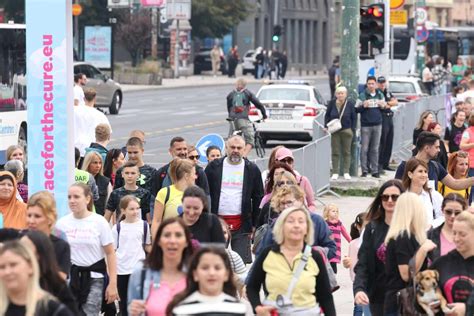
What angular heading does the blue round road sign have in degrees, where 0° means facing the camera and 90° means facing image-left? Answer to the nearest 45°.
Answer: approximately 0°

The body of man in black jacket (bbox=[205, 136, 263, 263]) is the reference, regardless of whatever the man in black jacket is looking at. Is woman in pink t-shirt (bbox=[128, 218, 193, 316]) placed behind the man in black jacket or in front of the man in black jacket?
in front

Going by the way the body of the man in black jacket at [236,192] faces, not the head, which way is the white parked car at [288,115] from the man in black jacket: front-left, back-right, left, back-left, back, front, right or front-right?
back

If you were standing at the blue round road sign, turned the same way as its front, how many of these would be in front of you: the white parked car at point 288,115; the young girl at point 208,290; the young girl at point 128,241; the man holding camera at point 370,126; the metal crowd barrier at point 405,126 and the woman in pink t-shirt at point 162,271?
3

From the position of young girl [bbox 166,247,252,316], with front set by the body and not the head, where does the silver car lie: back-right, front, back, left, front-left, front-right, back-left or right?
back

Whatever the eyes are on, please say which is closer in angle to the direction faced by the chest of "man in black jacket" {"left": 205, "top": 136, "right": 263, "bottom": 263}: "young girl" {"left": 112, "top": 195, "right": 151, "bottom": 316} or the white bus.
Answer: the young girl
